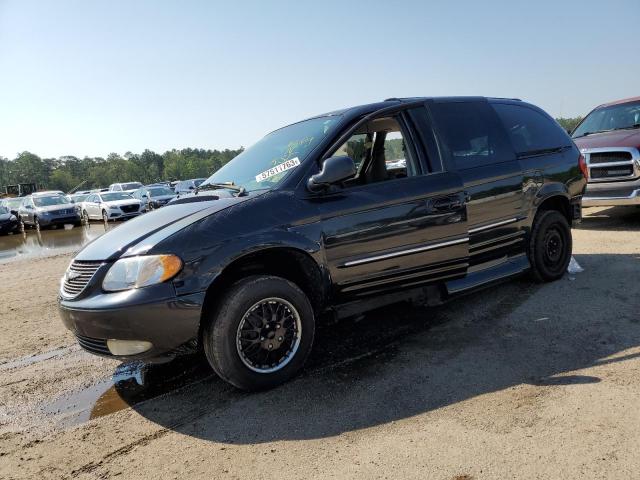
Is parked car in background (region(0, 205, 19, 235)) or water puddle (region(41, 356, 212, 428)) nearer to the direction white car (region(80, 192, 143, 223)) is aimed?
the water puddle

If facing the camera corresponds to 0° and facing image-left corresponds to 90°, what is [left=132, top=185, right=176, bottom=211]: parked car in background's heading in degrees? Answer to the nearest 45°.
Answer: approximately 315°

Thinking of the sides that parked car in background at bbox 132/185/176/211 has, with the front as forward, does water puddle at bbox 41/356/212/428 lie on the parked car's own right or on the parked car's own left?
on the parked car's own right

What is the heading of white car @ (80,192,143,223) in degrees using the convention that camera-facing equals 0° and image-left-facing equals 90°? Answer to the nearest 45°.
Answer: approximately 315°

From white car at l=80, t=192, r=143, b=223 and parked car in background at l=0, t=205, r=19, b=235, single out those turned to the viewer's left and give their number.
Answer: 0

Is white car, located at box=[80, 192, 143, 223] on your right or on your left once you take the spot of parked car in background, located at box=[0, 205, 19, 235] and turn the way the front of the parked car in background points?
on your left
